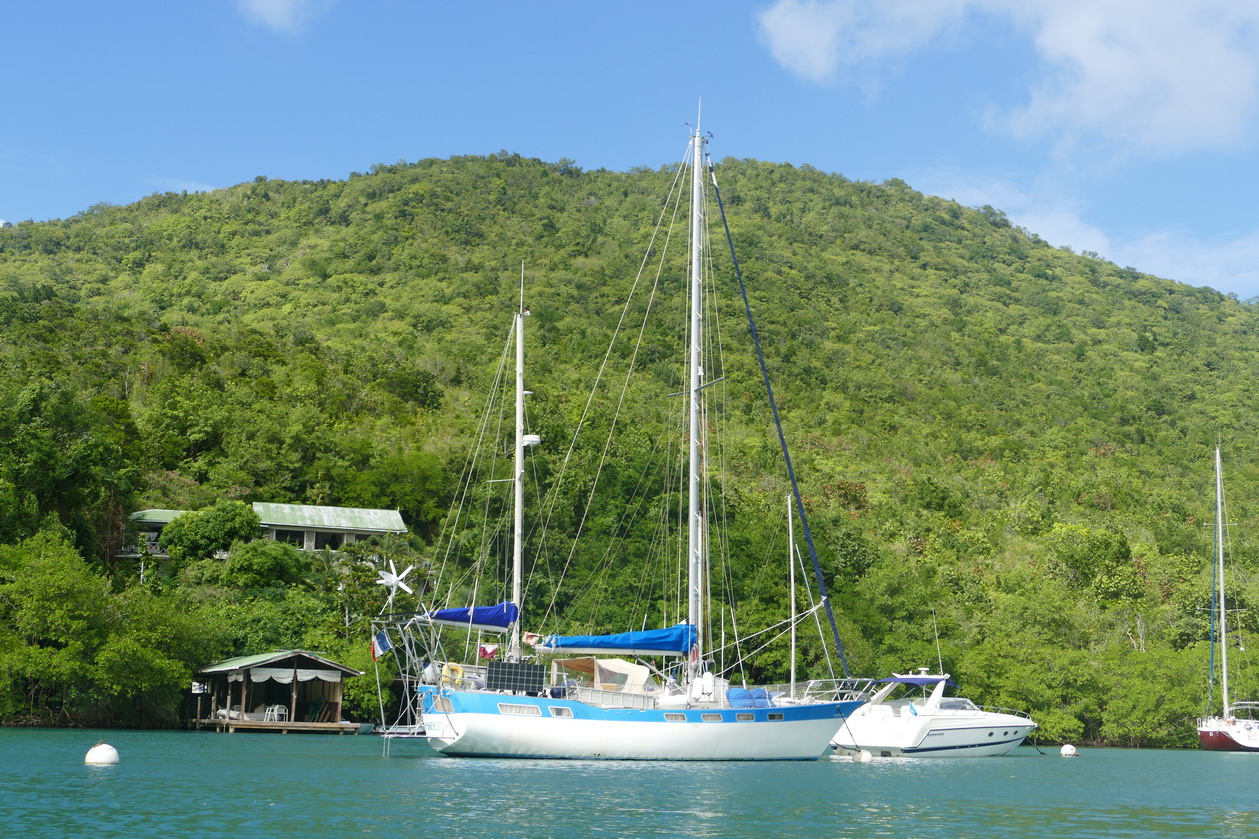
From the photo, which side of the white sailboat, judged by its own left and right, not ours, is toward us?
right

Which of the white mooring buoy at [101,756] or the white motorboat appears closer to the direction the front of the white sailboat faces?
the white motorboat

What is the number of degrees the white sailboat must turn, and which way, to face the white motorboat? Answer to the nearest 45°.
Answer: approximately 45° to its left

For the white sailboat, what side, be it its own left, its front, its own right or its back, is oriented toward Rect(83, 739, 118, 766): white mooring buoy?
back
